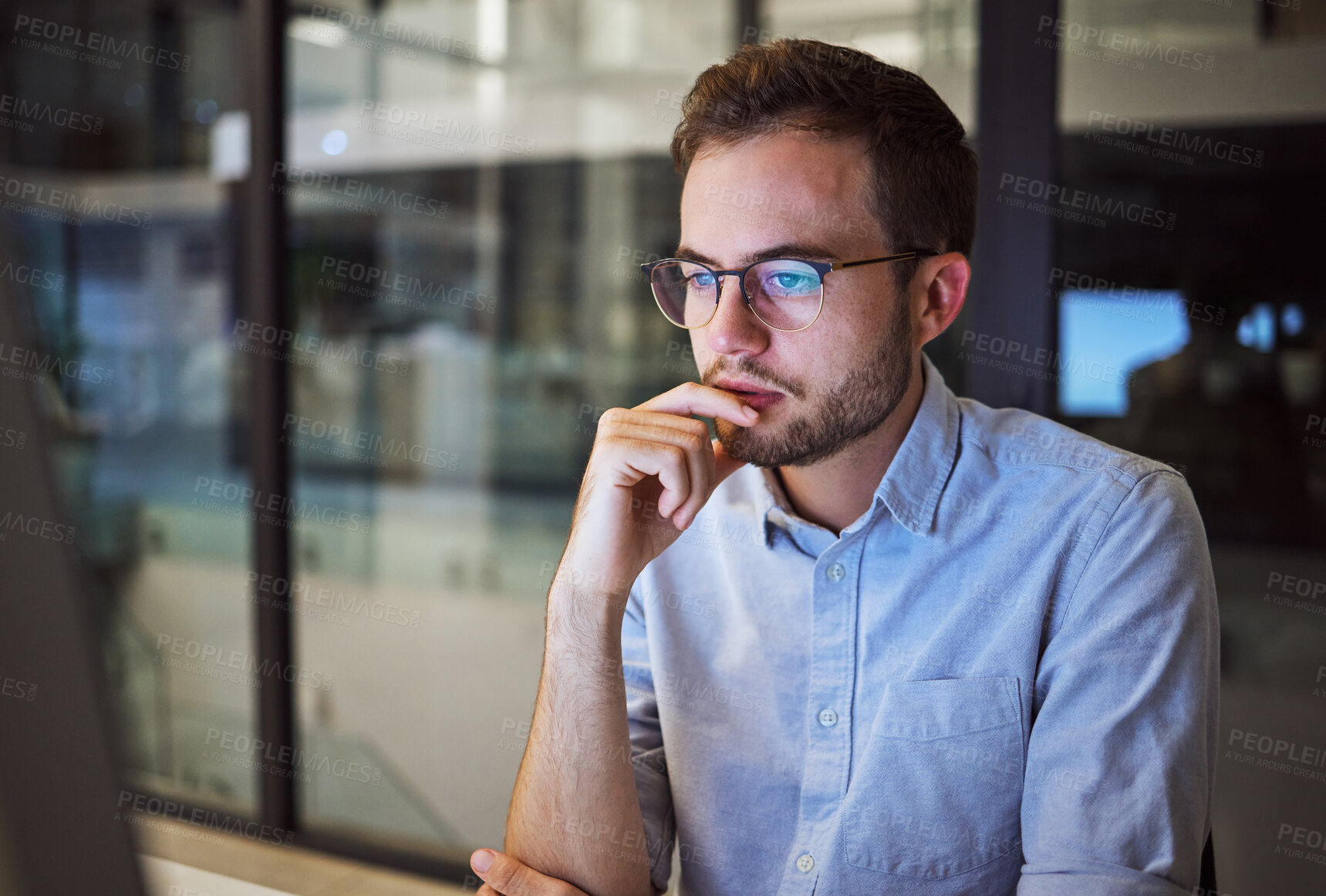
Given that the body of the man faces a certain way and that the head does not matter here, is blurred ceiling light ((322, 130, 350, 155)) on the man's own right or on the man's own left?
on the man's own right

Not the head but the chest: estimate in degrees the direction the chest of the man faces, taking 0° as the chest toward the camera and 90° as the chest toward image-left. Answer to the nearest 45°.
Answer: approximately 45°

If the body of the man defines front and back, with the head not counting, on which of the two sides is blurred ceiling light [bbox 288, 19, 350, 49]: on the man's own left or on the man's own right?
on the man's own right

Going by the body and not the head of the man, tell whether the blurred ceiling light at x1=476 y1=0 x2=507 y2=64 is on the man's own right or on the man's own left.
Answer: on the man's own right

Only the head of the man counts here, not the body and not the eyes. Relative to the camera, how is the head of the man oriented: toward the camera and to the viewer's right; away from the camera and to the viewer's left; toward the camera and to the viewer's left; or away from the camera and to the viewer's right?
toward the camera and to the viewer's left
